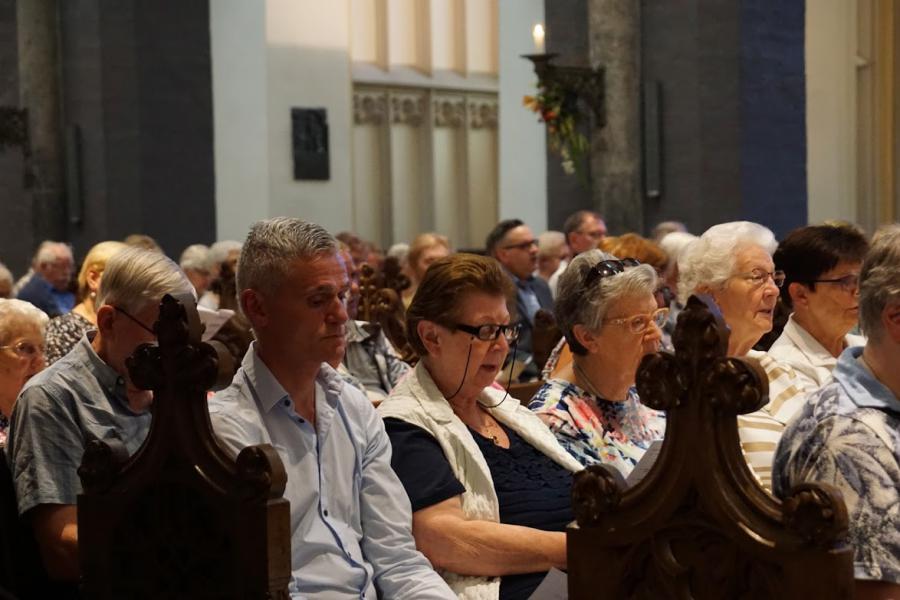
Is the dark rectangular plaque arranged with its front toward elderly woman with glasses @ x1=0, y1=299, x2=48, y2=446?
yes
